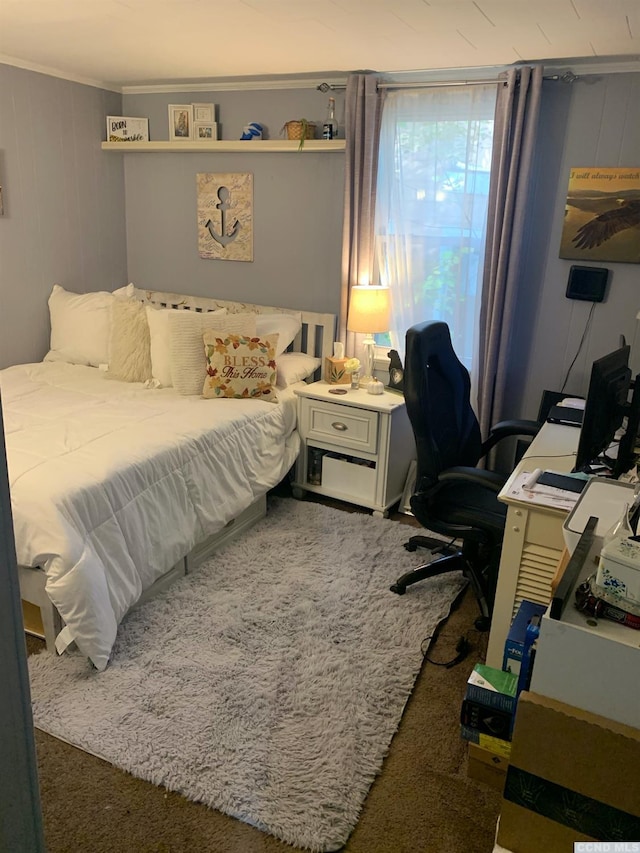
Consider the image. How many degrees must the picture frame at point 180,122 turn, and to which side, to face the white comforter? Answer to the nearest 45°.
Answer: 0° — it already faces it

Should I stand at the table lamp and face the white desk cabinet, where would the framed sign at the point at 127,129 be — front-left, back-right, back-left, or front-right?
back-right

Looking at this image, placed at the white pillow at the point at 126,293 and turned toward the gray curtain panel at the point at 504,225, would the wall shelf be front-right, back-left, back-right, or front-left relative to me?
front-left

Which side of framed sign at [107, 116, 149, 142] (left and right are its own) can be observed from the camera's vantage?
front

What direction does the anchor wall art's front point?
toward the camera

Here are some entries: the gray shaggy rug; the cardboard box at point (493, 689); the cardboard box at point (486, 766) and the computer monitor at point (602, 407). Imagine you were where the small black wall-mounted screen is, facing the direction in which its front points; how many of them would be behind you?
0

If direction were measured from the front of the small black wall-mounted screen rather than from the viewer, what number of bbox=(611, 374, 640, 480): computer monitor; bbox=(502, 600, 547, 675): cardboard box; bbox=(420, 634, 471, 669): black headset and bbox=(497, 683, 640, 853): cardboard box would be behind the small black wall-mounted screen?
0

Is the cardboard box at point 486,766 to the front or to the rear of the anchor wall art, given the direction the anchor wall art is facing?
to the front

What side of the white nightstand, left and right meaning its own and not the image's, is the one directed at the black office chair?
left

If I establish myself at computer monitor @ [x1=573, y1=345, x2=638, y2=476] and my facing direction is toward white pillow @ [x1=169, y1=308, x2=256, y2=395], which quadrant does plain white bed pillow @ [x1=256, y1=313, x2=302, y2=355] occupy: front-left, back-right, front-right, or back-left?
front-right

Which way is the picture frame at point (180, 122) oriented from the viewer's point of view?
toward the camera

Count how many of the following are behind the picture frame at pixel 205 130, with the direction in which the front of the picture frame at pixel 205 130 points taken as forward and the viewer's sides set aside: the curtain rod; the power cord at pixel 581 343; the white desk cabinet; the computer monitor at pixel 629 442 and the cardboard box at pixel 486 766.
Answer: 0

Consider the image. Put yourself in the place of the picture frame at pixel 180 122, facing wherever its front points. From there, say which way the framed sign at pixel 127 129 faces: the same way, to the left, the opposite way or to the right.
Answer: the same way

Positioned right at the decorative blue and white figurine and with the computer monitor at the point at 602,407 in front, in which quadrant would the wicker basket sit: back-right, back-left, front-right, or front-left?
front-left
